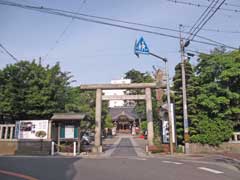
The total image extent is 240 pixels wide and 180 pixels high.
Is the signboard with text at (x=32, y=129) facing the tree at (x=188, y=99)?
no

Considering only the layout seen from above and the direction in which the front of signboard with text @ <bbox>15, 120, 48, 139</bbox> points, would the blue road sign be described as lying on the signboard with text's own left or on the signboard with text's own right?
on the signboard with text's own left

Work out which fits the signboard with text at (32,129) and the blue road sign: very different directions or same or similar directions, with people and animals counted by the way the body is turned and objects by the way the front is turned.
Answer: same or similar directions

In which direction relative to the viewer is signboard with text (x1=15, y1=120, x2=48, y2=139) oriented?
toward the camera

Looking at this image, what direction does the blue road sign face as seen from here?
toward the camera

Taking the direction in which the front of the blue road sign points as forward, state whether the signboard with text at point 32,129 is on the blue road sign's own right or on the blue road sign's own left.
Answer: on the blue road sign's own right

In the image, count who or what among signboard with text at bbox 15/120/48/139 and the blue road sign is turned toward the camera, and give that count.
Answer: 2

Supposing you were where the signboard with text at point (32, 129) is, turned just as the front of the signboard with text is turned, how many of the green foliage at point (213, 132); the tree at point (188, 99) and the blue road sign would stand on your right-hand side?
0

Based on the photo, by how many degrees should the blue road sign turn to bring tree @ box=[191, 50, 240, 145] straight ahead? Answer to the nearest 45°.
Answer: approximately 135° to its left

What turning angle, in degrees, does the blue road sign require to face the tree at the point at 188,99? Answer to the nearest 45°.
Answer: approximately 135° to its left

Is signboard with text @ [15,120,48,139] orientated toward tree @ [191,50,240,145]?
no

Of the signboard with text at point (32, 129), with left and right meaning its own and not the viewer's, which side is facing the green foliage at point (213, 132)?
left
